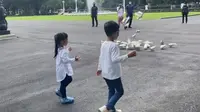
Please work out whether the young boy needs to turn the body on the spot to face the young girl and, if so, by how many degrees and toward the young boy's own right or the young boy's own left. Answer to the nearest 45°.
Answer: approximately 90° to the young boy's own left

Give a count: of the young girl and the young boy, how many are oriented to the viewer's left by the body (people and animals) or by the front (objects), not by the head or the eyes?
0

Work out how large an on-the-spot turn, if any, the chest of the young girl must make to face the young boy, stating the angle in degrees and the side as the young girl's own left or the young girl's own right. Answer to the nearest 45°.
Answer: approximately 45° to the young girl's own right

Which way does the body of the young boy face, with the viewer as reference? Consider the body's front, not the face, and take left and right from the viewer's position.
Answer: facing away from the viewer and to the right of the viewer
